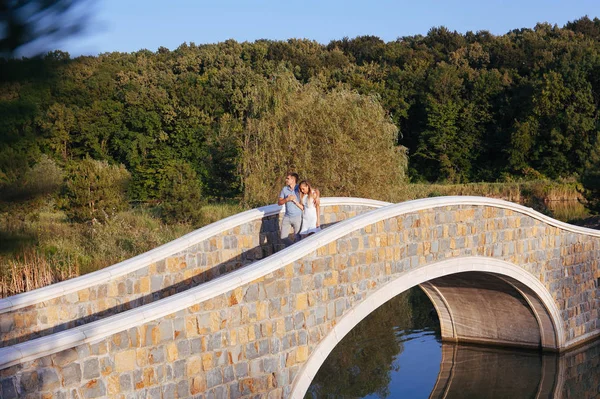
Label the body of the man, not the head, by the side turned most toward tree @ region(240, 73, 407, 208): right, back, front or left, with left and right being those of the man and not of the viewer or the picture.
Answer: back

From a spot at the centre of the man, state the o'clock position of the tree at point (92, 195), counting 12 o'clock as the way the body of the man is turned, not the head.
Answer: The tree is roughly at 5 o'clock from the man.

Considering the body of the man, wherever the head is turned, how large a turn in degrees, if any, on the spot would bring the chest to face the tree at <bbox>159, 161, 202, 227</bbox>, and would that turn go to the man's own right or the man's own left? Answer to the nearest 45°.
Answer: approximately 180°

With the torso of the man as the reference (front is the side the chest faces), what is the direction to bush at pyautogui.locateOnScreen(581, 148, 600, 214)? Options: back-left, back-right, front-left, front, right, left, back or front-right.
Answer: back-left

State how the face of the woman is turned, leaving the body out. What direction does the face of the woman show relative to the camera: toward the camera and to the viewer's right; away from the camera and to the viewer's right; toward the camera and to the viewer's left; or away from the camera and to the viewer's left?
toward the camera and to the viewer's left

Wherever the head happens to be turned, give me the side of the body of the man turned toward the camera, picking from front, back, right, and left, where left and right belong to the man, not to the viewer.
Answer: front
